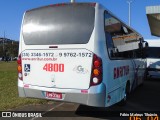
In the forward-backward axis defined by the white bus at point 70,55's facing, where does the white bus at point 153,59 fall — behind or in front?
in front

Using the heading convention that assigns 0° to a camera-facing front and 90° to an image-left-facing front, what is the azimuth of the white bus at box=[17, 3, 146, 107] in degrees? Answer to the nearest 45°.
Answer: approximately 225°
